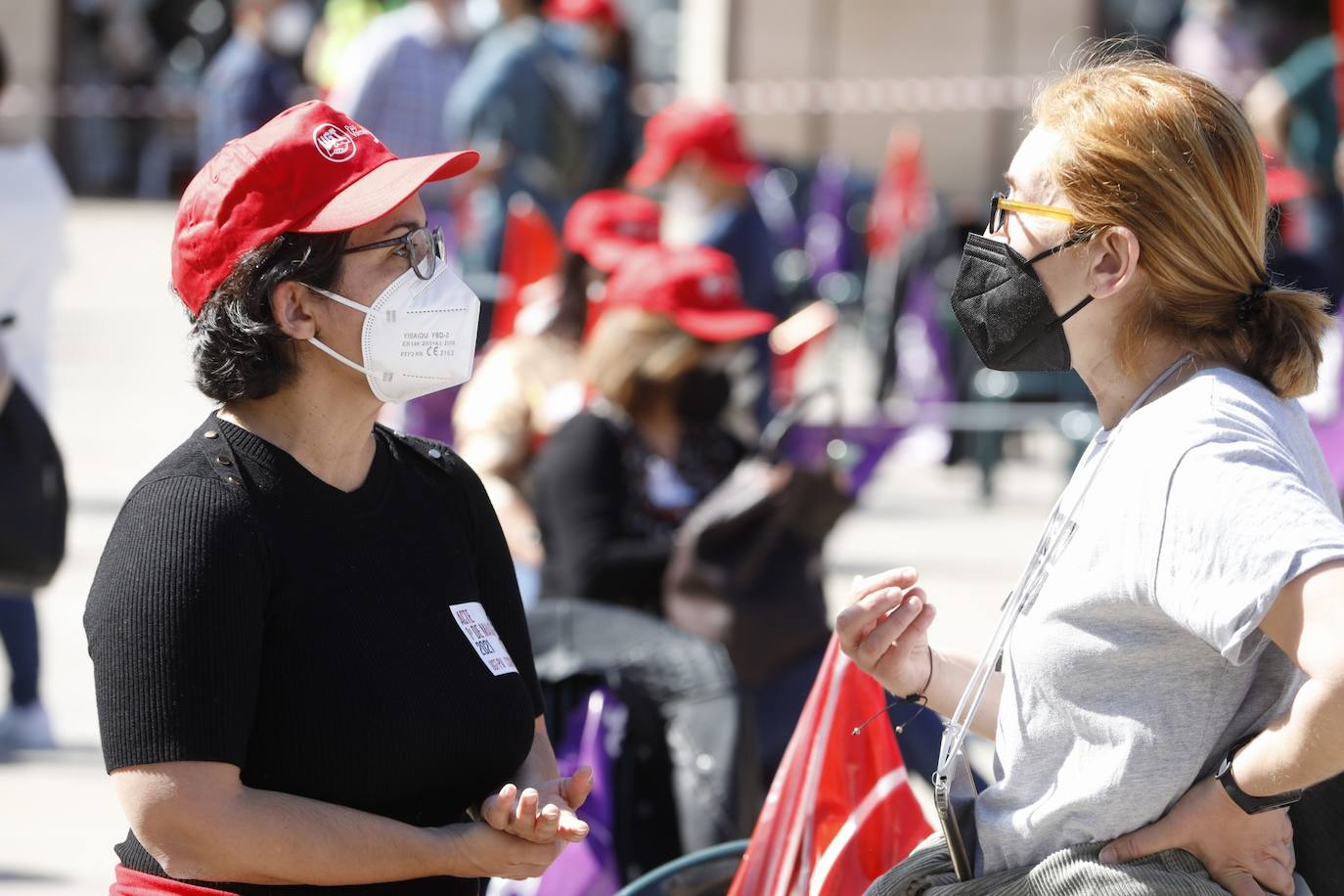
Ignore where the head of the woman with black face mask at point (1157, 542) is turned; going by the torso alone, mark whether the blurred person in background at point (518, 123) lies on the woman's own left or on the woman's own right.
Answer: on the woman's own right

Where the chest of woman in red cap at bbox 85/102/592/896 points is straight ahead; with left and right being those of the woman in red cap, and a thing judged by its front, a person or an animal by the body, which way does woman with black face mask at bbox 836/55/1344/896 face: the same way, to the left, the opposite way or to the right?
the opposite way

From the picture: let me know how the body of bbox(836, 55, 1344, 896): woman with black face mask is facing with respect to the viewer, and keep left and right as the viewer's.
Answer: facing to the left of the viewer

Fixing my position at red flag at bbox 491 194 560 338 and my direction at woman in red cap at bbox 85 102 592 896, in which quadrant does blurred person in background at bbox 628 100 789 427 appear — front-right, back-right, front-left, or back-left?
back-left

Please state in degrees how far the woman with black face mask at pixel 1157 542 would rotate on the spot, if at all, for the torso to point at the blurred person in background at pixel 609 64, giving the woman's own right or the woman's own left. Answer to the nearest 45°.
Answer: approximately 90° to the woman's own right

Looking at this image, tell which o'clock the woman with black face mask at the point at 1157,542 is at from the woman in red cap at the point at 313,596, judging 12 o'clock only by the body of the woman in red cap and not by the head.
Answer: The woman with black face mask is roughly at 11 o'clock from the woman in red cap.

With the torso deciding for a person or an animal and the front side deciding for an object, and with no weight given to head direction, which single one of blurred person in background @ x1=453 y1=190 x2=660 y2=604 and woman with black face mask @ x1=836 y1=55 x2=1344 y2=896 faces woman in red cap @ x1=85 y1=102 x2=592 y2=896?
the woman with black face mask
